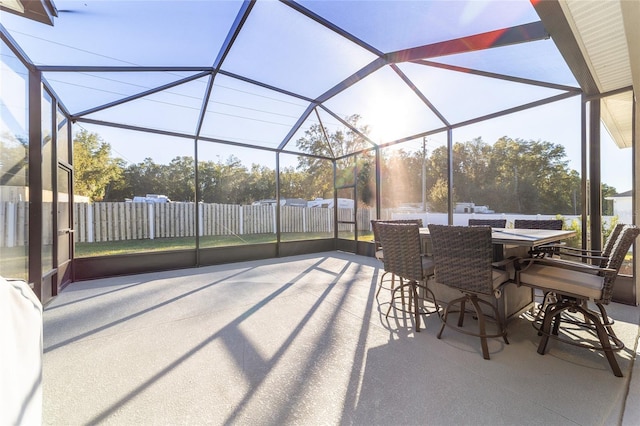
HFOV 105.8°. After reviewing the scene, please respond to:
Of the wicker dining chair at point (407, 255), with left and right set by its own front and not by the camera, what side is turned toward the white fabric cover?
back

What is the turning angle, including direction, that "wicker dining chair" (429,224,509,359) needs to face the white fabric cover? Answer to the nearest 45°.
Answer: approximately 180°

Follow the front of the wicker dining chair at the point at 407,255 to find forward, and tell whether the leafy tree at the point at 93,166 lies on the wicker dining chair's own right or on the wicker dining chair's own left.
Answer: on the wicker dining chair's own left

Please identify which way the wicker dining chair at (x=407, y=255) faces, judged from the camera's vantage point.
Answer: facing away from the viewer and to the right of the viewer

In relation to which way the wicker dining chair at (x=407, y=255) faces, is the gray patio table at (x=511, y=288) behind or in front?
in front

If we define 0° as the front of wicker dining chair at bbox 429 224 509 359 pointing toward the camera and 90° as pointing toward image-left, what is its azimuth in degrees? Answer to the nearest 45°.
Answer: approximately 225°

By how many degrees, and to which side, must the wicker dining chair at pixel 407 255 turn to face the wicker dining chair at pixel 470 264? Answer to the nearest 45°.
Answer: approximately 90° to its right
